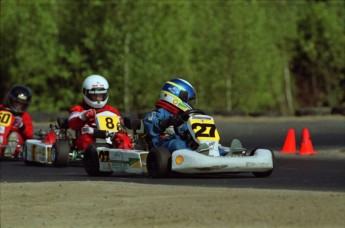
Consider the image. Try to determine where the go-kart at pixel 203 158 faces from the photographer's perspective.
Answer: facing the viewer and to the right of the viewer

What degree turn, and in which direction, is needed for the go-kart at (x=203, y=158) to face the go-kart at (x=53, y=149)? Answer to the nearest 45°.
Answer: approximately 180°

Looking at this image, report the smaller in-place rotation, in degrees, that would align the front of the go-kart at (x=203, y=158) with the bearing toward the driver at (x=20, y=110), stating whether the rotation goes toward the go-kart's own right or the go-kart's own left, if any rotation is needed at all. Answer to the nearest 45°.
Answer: approximately 180°

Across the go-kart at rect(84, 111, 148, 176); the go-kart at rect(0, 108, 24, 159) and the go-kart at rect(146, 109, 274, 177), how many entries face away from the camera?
0

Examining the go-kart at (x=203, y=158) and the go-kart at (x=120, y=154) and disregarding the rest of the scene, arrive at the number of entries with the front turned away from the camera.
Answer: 0

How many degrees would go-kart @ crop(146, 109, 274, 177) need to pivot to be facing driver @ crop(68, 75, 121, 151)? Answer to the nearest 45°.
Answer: approximately 180°
